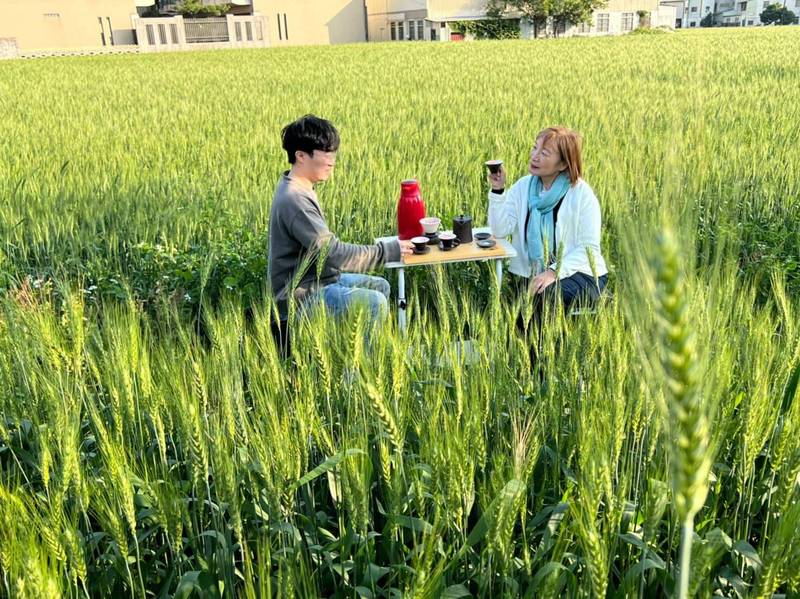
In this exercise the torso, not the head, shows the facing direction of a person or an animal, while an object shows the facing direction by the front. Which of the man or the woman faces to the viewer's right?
the man

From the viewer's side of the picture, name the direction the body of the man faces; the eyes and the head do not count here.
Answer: to the viewer's right

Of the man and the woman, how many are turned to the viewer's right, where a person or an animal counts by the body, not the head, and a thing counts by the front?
1

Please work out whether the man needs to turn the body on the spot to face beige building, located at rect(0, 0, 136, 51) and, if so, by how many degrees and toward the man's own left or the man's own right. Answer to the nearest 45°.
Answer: approximately 90° to the man's own left

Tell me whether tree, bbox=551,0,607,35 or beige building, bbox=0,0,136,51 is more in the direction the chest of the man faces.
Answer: the tree

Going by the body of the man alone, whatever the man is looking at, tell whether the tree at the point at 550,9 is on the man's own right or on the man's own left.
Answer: on the man's own left

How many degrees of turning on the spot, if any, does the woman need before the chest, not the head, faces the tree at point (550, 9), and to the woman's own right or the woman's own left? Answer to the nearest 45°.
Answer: approximately 135° to the woman's own right

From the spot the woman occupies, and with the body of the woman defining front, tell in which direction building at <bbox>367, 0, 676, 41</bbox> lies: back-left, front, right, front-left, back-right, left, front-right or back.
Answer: back-right
